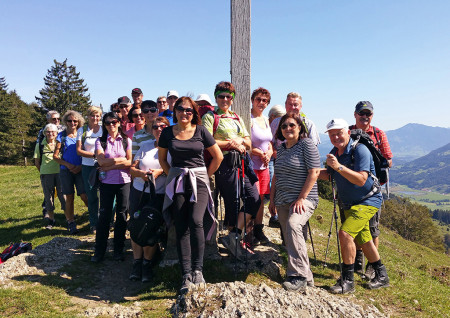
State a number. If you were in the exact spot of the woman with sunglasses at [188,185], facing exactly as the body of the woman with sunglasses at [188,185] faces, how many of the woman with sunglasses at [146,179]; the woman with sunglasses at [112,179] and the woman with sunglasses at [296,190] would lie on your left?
1

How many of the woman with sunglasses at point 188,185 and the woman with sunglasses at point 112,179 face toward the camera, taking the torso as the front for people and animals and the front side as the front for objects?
2

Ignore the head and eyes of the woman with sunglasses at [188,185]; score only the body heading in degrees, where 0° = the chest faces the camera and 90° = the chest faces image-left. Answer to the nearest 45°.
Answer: approximately 0°

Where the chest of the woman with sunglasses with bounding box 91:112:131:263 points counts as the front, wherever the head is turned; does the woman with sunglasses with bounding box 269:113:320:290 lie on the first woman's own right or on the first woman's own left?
on the first woman's own left

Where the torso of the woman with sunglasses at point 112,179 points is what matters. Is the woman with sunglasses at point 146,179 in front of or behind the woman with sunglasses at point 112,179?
in front

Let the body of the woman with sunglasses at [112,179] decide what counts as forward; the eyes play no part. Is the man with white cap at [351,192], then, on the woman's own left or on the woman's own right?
on the woman's own left

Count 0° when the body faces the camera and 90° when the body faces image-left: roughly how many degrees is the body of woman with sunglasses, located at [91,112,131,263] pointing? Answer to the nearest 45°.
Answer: approximately 0°
